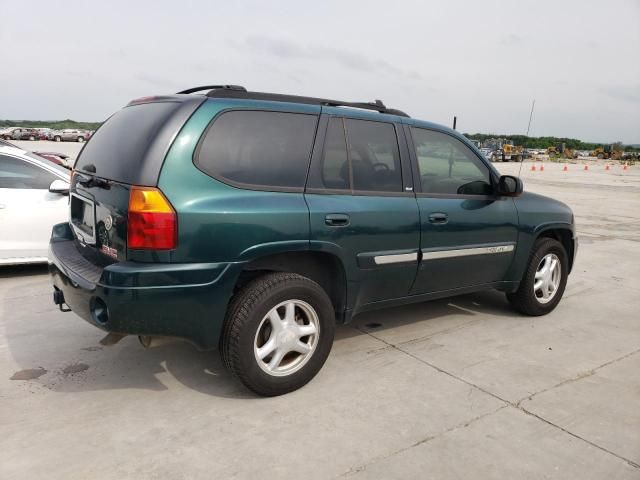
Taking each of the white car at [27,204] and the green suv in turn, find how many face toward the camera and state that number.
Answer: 0

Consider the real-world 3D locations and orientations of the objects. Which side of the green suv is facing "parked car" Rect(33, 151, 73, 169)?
left

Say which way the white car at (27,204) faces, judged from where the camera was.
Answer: facing to the right of the viewer

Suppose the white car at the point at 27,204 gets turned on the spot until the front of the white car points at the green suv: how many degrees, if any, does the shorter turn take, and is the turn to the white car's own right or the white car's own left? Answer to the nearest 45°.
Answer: approximately 90° to the white car's own right

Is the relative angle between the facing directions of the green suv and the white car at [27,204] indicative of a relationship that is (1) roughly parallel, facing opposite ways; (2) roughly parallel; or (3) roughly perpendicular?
roughly parallel

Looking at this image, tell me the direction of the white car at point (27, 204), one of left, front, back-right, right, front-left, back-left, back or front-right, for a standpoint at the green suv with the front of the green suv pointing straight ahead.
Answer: left

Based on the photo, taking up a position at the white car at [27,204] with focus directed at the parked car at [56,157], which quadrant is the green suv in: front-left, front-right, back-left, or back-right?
back-right

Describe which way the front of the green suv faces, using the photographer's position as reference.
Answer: facing away from the viewer and to the right of the viewer

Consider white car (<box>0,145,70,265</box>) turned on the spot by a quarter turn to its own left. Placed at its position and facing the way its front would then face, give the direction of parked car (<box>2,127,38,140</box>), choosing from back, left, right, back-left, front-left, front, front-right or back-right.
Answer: front
